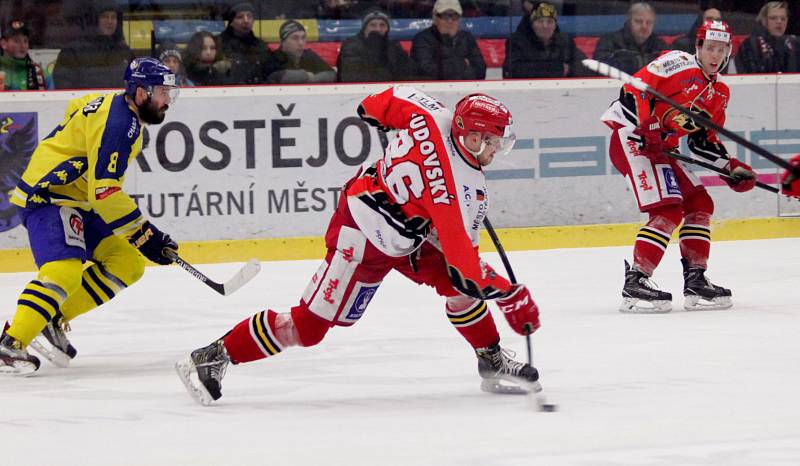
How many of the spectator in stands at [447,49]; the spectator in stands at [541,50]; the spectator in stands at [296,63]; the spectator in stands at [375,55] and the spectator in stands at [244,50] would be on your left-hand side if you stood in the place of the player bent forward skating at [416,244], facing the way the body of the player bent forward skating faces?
5

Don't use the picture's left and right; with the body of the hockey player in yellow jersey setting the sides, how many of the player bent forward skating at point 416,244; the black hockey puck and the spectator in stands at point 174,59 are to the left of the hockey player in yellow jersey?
1

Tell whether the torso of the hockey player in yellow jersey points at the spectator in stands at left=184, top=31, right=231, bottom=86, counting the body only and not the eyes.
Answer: no

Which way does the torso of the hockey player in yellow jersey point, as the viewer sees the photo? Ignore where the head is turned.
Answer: to the viewer's right

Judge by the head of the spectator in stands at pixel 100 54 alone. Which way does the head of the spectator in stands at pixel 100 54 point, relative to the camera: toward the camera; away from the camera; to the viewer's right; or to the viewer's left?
toward the camera

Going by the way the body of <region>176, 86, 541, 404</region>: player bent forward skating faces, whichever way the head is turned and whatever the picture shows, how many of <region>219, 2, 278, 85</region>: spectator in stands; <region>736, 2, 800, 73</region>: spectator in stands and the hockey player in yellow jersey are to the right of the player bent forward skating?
0

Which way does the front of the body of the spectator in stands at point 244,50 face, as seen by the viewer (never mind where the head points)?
toward the camera

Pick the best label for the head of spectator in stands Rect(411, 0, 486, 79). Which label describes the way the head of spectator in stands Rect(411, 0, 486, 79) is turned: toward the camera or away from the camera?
toward the camera

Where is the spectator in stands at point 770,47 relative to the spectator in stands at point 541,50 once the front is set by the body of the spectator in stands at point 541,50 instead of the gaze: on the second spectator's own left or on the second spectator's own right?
on the second spectator's own left

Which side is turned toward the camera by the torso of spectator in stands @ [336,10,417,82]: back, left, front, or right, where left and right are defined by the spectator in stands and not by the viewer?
front

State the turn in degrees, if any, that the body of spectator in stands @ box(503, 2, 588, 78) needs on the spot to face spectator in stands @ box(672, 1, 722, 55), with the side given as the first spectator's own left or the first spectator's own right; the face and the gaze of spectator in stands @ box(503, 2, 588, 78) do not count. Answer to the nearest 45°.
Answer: approximately 135° to the first spectator's own left

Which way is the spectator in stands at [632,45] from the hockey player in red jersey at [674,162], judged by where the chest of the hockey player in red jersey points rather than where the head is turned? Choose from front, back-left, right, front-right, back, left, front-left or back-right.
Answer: back-left

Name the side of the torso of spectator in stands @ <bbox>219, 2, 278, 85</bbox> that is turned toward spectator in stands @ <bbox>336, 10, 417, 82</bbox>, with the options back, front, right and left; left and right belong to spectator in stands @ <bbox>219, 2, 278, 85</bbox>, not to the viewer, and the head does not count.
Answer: left

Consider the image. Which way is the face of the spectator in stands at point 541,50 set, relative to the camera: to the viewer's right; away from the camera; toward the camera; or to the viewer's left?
toward the camera

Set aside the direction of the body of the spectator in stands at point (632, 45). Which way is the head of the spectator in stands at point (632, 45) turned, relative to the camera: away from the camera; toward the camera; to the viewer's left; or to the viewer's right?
toward the camera

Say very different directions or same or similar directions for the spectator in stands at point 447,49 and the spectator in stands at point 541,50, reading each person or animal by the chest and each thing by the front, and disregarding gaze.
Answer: same or similar directions

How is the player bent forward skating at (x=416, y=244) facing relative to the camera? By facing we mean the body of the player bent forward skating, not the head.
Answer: to the viewer's right
